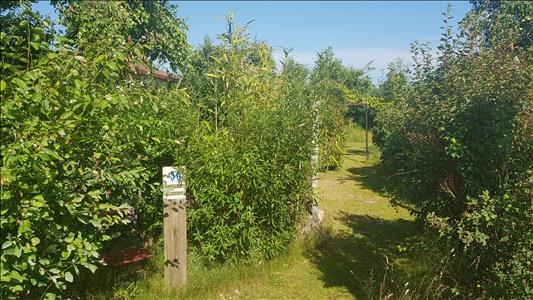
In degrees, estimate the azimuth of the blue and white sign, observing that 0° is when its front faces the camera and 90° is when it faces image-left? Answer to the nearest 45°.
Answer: approximately 0°

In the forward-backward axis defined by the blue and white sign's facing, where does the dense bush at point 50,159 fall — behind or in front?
in front

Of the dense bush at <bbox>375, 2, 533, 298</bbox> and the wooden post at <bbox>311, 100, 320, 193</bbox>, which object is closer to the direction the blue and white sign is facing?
the dense bush

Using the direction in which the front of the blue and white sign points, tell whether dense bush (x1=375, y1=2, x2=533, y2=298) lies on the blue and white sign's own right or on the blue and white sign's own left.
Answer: on the blue and white sign's own left

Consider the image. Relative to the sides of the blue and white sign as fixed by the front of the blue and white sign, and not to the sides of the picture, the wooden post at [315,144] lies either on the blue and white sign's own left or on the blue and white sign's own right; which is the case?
on the blue and white sign's own left

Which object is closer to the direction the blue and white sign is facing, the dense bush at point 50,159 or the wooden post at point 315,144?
the dense bush

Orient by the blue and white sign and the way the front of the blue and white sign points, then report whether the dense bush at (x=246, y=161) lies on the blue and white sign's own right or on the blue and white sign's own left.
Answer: on the blue and white sign's own left
